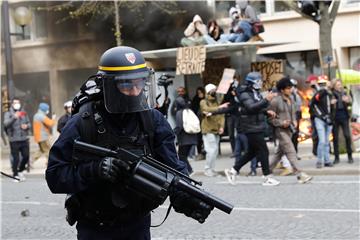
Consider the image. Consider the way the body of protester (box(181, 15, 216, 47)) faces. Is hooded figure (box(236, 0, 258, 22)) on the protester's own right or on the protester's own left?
on the protester's own left

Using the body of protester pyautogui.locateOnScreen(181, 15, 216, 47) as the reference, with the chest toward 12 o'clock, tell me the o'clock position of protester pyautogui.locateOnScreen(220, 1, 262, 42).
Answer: protester pyautogui.locateOnScreen(220, 1, 262, 42) is roughly at 10 o'clock from protester pyautogui.locateOnScreen(181, 15, 216, 47).

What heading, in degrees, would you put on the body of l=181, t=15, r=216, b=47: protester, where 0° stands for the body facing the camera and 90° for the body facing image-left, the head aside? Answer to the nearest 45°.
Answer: approximately 0°

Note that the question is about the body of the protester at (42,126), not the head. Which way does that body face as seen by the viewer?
to the viewer's right

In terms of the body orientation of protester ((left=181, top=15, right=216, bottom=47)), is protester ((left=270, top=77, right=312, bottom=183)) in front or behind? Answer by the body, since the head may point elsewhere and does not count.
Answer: in front

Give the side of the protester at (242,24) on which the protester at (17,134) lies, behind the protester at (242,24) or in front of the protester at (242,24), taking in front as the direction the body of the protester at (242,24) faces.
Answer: in front
